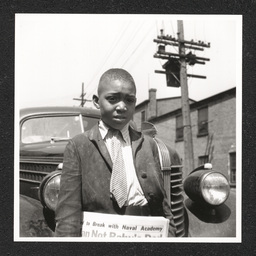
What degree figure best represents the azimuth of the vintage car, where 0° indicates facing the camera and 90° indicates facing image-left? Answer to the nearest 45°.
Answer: approximately 315°

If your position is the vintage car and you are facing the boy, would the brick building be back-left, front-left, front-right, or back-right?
back-left

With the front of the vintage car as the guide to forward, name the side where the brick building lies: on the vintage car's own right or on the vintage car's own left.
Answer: on the vintage car's own left
